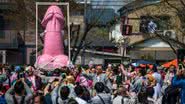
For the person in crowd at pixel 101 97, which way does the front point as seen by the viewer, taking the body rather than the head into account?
away from the camera

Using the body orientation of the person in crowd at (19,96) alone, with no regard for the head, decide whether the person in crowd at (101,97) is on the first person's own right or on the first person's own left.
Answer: on the first person's own right

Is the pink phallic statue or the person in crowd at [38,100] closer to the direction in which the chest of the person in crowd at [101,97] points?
the pink phallic statue

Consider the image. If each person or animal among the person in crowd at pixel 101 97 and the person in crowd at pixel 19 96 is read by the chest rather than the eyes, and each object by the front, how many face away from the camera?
2

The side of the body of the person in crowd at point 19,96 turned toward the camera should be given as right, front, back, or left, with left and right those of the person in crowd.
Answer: back
